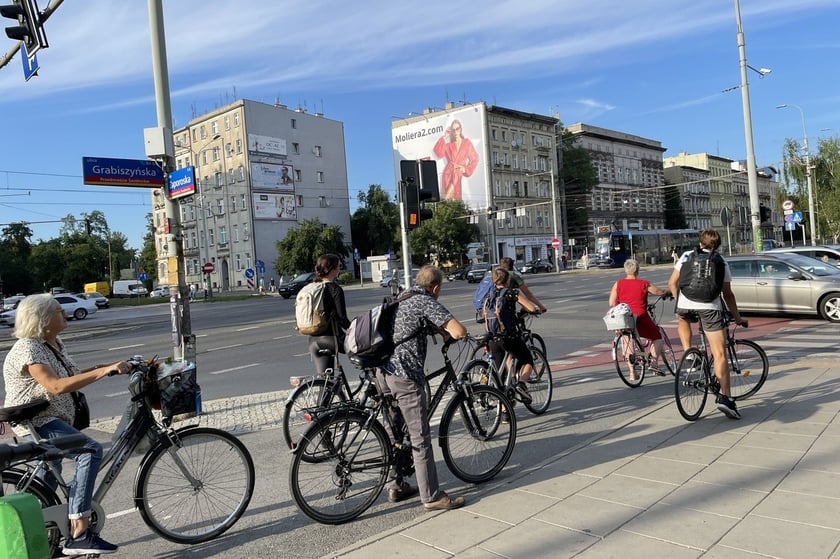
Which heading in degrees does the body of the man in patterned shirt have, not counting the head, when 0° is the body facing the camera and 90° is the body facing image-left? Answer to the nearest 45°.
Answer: approximately 225°

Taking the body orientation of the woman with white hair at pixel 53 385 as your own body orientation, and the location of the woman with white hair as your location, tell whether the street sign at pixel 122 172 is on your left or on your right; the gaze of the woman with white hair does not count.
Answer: on your left

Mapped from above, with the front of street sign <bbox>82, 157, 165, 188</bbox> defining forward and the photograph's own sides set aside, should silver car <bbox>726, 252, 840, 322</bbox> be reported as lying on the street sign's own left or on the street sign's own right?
on the street sign's own left

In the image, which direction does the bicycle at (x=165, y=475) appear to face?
to the viewer's right

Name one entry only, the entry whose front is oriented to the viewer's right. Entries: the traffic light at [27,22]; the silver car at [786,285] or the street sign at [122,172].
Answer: the silver car

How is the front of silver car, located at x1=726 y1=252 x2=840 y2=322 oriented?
to the viewer's right

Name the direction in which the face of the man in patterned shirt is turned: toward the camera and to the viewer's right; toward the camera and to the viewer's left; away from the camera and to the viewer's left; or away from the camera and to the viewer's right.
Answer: away from the camera and to the viewer's right

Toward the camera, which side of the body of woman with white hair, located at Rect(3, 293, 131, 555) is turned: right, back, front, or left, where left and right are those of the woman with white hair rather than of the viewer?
right

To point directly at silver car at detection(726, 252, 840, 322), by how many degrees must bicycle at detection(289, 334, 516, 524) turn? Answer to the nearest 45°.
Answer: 0° — it already faces it

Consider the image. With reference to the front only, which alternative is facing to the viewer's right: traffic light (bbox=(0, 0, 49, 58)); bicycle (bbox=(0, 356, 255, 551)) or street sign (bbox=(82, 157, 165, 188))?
the bicycle

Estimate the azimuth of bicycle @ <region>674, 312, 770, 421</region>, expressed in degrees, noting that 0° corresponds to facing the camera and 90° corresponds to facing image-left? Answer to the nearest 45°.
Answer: approximately 225°

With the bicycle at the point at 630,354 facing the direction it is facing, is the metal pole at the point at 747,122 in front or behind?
in front

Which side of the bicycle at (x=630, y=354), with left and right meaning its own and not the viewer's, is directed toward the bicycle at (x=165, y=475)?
back

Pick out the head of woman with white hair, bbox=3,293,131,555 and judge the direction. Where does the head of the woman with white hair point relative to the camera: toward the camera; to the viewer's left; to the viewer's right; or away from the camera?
to the viewer's right
